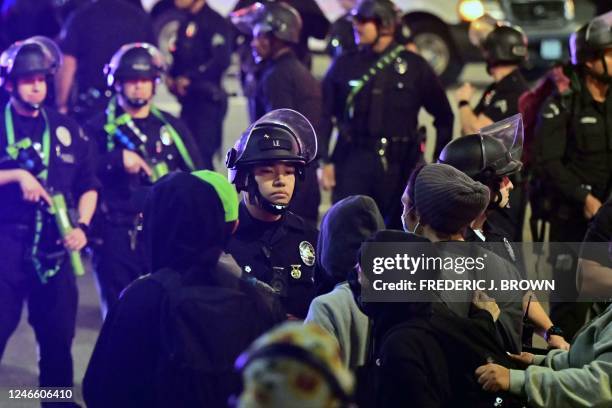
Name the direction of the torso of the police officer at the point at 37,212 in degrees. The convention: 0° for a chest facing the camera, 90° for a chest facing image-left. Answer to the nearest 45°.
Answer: approximately 0°

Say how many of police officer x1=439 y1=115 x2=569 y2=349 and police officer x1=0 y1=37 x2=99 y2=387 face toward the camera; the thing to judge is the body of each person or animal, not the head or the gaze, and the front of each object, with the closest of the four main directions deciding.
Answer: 1

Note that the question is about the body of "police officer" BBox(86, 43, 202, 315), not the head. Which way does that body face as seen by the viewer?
toward the camera

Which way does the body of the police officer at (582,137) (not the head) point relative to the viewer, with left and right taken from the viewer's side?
facing the viewer and to the right of the viewer

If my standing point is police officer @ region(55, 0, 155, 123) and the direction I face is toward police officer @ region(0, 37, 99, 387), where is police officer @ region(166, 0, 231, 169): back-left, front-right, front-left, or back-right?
back-left

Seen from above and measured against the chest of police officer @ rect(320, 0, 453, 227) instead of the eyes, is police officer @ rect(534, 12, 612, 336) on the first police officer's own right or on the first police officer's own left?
on the first police officer's own left

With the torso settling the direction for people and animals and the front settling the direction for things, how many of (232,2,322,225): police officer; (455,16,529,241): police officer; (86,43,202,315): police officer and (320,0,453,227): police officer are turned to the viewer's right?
0

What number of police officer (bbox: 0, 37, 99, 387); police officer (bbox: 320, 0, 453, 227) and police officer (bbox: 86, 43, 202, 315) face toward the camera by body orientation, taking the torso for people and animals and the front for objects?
3

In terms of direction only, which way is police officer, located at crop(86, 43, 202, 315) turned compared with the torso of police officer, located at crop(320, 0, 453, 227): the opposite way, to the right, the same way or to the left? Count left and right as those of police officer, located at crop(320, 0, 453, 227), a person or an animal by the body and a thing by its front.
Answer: the same way

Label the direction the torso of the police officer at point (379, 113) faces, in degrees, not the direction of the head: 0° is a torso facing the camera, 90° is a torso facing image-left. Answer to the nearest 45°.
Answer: approximately 0°

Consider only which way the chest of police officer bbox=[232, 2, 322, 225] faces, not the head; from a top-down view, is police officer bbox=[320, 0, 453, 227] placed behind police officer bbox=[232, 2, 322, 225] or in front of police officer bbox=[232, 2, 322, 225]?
behind

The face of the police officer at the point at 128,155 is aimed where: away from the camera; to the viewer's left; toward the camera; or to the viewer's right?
toward the camera

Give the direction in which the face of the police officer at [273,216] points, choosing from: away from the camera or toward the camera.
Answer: toward the camera

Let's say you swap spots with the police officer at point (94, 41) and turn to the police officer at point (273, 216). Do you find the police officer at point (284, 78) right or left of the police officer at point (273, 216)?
left
